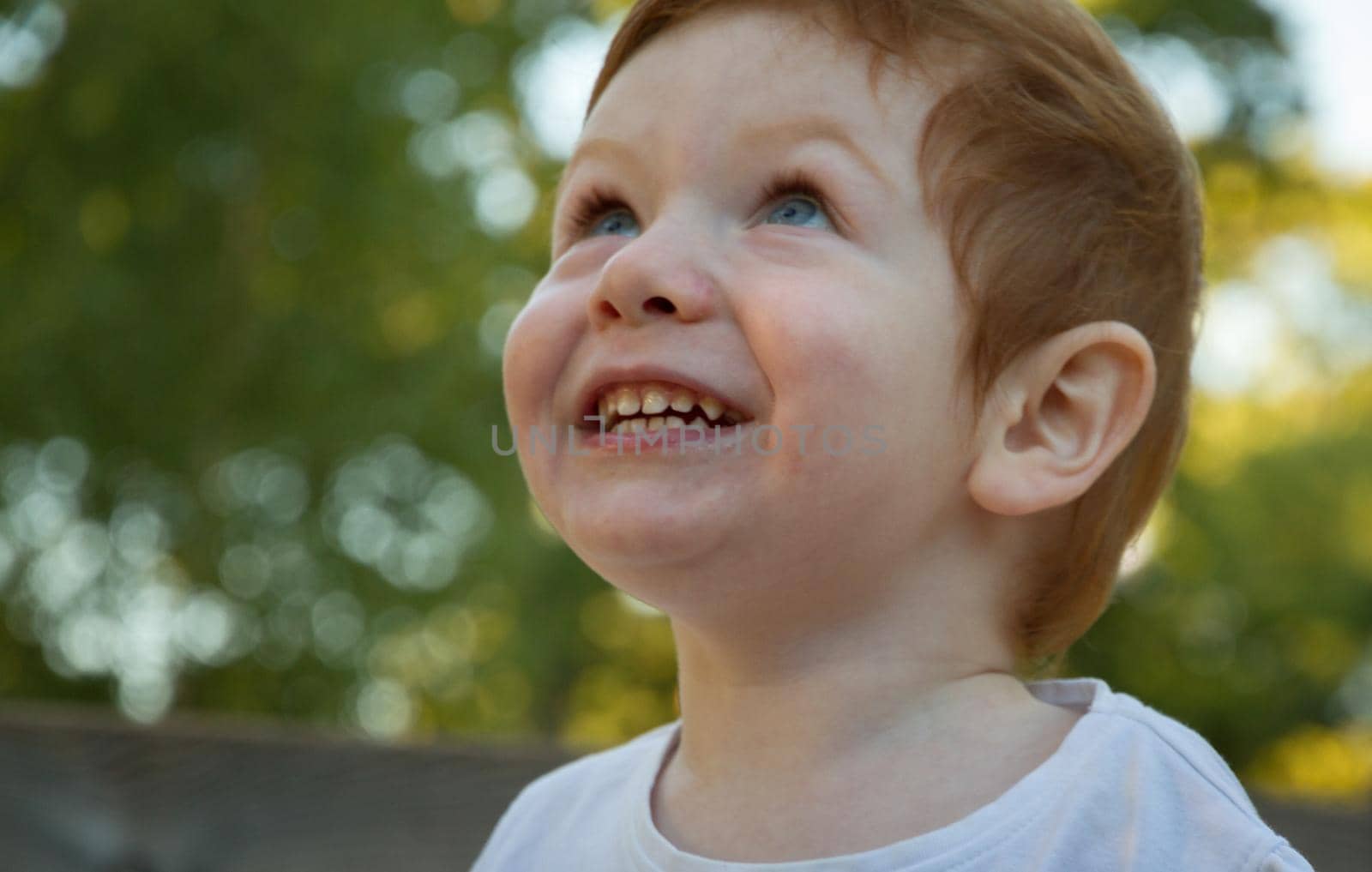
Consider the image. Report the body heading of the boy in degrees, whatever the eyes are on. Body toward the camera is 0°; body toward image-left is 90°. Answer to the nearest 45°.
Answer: approximately 45°
